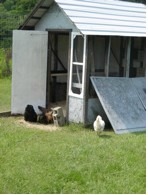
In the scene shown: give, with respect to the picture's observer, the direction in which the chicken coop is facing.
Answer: facing the viewer and to the left of the viewer
